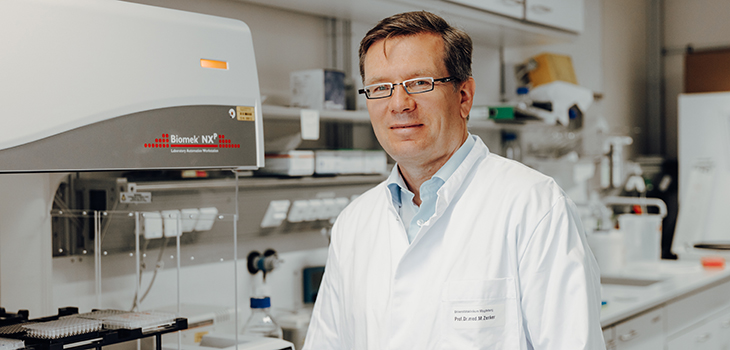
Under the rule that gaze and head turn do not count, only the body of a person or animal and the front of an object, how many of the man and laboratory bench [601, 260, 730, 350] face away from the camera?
0

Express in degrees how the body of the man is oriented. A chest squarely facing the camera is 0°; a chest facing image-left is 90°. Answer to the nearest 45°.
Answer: approximately 45°

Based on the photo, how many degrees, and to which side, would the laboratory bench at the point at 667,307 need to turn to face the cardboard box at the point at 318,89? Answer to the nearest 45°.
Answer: approximately 90° to its right

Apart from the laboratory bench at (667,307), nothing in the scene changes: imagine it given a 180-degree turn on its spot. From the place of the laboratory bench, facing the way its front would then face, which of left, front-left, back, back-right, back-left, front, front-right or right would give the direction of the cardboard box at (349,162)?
left

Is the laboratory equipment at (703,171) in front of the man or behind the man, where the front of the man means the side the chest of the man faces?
behind

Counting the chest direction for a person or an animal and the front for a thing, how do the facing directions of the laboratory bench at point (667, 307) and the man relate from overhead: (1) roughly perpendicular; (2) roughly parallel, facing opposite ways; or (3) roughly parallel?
roughly perpendicular

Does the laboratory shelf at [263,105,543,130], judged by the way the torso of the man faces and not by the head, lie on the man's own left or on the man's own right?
on the man's own right
